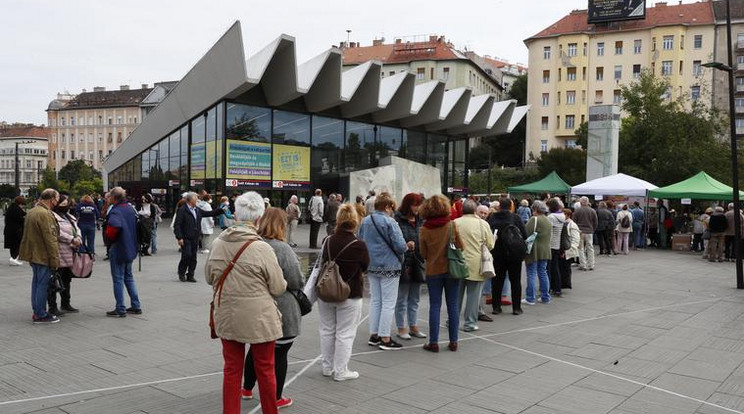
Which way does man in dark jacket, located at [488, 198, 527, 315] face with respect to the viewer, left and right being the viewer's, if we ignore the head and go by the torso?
facing away from the viewer

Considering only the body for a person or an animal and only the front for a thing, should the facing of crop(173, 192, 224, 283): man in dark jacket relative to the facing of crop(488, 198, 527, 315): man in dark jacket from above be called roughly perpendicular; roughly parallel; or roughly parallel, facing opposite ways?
roughly perpendicular

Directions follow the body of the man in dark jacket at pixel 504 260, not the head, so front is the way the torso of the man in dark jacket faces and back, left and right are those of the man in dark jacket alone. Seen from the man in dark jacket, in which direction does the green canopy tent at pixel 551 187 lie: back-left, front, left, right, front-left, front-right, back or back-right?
front

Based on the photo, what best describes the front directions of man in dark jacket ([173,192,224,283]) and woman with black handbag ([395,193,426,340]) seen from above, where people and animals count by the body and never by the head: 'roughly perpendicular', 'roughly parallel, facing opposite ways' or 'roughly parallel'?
roughly parallel

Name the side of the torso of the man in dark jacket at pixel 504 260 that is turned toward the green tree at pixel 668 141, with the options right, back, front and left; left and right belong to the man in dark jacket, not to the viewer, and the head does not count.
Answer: front

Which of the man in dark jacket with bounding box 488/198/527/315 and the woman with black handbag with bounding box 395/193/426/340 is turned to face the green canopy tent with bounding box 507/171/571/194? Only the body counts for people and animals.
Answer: the man in dark jacket

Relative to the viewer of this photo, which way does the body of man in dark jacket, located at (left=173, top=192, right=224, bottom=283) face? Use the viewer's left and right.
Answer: facing the viewer and to the right of the viewer
